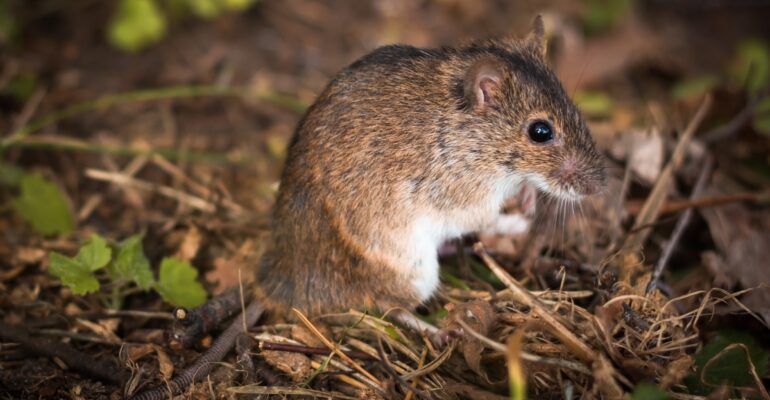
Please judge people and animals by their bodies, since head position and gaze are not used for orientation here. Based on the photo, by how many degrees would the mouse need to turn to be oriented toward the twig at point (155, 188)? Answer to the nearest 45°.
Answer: approximately 135° to its left

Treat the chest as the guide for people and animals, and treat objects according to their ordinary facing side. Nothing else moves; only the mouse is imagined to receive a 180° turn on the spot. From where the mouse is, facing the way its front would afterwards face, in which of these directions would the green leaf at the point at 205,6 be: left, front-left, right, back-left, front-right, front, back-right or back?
front-right

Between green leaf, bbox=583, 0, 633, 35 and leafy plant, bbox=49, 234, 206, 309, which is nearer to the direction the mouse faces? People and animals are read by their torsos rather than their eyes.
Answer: the green leaf

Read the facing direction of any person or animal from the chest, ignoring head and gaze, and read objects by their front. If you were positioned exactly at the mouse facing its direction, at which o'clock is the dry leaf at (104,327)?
The dry leaf is roughly at 6 o'clock from the mouse.

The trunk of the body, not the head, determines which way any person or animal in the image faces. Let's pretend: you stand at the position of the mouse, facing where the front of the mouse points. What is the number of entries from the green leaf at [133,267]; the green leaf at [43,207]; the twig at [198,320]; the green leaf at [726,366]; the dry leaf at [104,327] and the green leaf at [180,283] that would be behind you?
5

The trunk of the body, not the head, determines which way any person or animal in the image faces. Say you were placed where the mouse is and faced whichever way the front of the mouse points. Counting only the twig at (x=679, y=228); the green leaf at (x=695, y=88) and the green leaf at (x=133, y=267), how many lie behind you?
1

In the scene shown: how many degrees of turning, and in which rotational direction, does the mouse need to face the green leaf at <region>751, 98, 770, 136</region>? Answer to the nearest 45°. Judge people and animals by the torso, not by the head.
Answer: approximately 45° to its left

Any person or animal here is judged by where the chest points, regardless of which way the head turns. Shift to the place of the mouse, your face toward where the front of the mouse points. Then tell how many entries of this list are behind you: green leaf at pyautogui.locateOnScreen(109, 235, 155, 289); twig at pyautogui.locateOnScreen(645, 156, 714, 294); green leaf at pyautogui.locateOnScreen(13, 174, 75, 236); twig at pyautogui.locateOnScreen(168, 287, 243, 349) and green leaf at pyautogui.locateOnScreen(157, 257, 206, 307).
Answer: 4

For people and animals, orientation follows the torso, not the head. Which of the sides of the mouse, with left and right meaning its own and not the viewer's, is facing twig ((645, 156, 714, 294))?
front

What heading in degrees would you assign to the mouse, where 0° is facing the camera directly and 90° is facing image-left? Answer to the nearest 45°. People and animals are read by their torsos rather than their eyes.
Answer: approximately 270°

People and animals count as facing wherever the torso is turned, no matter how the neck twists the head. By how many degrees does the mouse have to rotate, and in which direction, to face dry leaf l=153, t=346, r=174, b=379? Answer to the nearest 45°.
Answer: approximately 180°

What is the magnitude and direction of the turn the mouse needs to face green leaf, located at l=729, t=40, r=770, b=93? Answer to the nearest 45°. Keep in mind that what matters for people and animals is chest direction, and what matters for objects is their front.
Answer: approximately 45° to its left

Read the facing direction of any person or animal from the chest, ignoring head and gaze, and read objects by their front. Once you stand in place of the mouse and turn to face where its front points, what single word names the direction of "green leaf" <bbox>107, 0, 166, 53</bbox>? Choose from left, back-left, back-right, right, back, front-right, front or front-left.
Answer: back-left

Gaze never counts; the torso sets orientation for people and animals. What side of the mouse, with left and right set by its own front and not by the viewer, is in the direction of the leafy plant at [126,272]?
back

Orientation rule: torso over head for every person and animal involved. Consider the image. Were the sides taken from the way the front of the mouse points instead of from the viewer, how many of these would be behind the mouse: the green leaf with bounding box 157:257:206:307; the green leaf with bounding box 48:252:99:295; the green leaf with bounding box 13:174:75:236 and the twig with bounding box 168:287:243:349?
4

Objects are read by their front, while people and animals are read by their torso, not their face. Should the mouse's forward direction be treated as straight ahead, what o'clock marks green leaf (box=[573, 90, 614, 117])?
The green leaf is roughly at 10 o'clock from the mouse.

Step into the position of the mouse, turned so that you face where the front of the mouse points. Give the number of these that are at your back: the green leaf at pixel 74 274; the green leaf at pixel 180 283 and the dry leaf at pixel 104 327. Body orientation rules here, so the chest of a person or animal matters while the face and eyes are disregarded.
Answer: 3

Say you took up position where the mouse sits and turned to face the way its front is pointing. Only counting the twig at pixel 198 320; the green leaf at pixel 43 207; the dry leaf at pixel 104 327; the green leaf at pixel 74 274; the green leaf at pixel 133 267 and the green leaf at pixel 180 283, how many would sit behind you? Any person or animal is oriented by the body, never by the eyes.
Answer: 6
